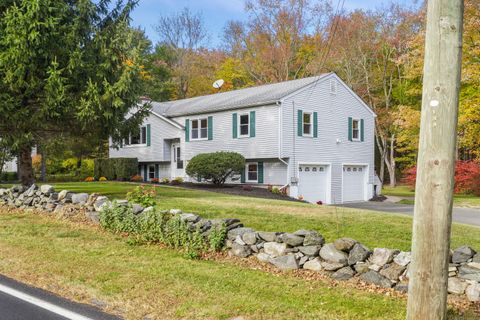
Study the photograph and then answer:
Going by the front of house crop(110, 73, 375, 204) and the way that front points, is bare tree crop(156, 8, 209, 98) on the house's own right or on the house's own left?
on the house's own right

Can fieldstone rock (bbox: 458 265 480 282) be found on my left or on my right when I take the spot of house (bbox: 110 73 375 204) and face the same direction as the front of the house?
on my left

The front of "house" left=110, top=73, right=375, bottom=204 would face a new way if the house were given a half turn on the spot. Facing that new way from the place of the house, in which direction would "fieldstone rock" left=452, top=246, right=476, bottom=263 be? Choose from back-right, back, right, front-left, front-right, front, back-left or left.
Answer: back-right

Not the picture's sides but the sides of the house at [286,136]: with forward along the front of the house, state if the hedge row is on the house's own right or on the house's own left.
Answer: on the house's own right

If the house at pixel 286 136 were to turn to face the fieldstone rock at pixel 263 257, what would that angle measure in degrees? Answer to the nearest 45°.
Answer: approximately 45° to its left

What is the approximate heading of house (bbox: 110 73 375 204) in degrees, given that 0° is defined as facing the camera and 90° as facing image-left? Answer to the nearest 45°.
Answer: approximately 45°

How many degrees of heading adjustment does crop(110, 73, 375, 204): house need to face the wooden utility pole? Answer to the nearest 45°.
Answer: approximately 45° to its left

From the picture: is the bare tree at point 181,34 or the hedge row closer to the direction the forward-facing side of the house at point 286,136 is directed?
the hedge row

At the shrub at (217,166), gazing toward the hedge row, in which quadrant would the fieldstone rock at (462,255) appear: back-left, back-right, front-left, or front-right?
back-left

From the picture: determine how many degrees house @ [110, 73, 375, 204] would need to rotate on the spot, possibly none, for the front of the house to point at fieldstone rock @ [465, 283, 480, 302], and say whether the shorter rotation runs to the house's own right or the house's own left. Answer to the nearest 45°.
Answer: approximately 45° to the house's own left
